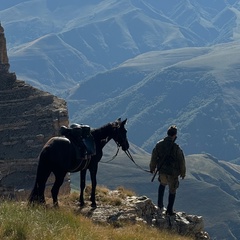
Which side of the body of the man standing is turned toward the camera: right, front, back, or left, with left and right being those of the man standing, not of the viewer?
back

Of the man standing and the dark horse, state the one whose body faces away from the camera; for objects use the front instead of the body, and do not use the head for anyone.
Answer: the man standing

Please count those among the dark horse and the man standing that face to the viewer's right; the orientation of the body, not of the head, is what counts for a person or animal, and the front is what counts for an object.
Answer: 1

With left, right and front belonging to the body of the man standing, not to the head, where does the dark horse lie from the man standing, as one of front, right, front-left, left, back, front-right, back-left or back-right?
back-left

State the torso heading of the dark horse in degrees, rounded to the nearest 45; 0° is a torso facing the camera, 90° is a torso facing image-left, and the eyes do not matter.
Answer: approximately 270°

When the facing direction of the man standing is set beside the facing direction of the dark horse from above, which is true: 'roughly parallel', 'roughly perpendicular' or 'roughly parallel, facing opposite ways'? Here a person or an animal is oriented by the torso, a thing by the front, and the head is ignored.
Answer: roughly perpendicular
